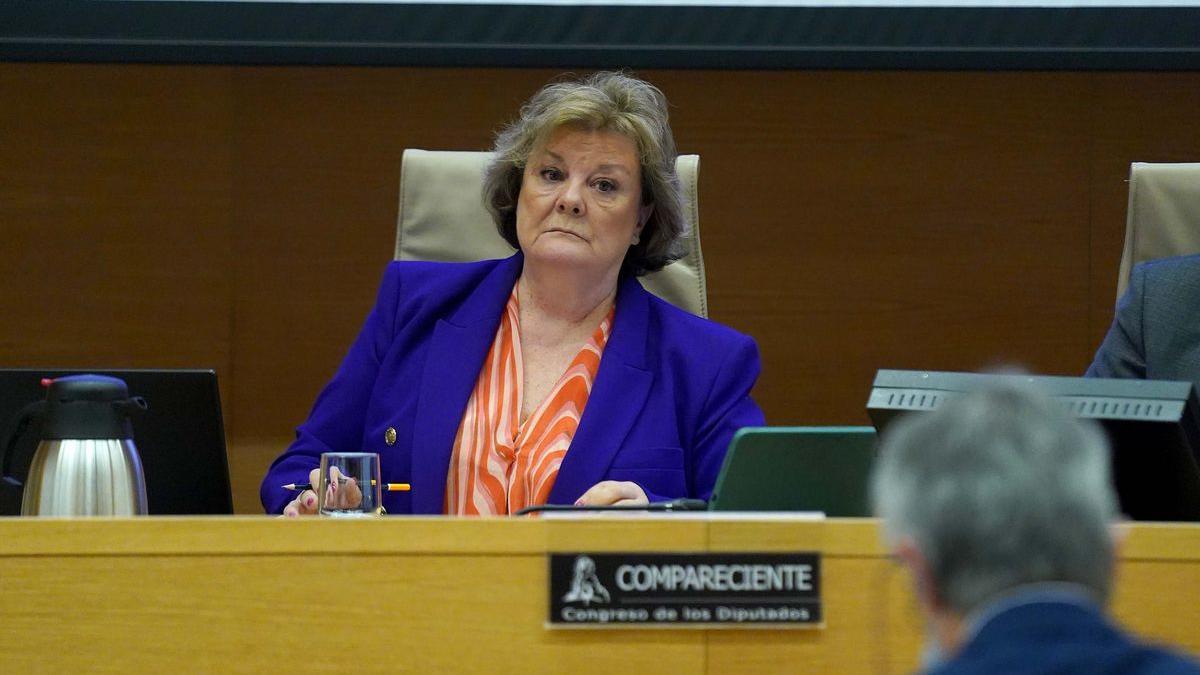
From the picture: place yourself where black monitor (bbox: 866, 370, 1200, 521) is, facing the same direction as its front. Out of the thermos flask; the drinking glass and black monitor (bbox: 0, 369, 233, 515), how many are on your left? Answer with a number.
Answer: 3

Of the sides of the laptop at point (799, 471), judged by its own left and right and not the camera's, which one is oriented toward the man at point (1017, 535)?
back

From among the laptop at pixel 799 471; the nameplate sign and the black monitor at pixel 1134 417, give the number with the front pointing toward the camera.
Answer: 1

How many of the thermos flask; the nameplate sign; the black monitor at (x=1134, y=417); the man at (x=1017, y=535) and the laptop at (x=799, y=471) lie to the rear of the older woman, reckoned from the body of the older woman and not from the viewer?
0

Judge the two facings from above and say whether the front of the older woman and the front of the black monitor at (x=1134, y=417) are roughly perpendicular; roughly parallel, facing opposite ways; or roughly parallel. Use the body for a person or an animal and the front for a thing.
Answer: roughly parallel, facing opposite ways

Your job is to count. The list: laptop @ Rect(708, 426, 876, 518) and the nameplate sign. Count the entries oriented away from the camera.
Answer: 1

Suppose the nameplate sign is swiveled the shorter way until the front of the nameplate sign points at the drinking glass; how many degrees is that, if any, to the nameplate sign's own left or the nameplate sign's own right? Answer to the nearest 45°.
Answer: approximately 135° to the nameplate sign's own right

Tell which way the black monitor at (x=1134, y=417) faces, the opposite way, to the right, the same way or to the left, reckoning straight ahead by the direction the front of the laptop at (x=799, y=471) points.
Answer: the same way

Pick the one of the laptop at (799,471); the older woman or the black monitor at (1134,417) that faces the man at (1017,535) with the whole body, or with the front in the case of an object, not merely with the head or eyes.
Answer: the older woman

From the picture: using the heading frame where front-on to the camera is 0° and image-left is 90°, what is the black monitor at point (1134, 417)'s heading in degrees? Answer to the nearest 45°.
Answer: approximately 180°

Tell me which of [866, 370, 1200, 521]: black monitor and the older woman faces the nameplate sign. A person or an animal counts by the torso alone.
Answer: the older woman

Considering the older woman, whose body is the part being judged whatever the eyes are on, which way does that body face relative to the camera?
toward the camera

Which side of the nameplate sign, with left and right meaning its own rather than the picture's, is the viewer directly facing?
front

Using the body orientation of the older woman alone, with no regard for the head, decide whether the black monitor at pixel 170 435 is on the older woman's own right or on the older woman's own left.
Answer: on the older woman's own right

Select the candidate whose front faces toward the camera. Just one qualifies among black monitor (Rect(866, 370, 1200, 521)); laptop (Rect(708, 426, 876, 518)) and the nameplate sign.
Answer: the nameplate sign

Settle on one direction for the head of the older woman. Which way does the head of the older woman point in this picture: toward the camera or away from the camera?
toward the camera

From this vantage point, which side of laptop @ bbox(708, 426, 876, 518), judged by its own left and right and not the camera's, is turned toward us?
back
